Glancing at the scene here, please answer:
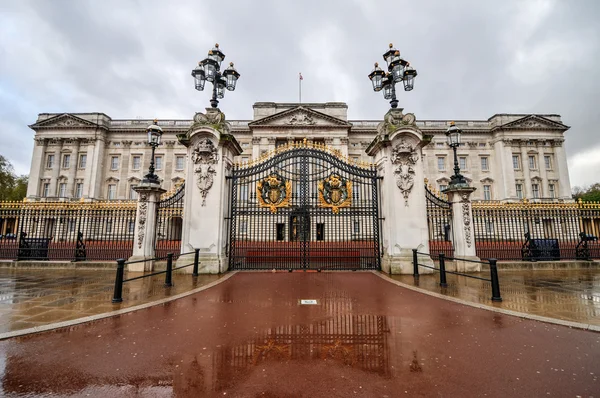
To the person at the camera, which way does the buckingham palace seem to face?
facing the viewer

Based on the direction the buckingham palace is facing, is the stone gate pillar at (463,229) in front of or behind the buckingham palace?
in front

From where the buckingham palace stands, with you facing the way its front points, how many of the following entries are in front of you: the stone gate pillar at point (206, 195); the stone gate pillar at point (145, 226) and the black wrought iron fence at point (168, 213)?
3

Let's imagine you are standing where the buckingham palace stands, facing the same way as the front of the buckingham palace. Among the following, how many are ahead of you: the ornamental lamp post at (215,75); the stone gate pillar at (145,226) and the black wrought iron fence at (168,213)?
3

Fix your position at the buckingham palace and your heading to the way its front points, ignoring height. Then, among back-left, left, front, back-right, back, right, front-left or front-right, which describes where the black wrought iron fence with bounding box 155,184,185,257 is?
front

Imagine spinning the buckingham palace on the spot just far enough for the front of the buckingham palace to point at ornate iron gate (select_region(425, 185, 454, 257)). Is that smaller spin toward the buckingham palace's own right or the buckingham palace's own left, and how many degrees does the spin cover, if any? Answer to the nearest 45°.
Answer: approximately 45° to the buckingham palace's own left

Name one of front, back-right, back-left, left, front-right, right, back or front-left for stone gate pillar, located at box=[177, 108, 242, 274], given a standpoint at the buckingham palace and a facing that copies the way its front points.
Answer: front

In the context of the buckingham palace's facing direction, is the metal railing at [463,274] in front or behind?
in front

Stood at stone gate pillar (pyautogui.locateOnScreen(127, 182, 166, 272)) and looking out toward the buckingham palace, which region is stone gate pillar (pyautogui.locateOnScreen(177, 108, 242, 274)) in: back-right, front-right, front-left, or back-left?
back-right

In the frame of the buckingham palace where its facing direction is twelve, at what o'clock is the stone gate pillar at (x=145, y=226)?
The stone gate pillar is roughly at 12 o'clock from the buckingham palace.

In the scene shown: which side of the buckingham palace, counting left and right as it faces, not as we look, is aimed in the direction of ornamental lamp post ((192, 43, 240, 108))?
front

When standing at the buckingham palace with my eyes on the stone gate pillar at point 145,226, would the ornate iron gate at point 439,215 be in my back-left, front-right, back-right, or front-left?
front-left
